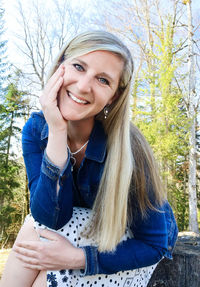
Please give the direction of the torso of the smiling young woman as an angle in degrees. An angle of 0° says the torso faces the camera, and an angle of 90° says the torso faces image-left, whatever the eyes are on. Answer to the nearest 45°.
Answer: approximately 45°

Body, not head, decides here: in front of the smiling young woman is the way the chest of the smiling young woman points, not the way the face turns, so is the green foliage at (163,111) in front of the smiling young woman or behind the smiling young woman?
behind

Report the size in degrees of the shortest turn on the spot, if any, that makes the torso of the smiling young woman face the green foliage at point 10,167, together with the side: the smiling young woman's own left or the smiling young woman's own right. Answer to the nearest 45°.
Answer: approximately 135° to the smiling young woman's own right

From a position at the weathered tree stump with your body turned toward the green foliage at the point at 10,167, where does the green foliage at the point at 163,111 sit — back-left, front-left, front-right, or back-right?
front-right
